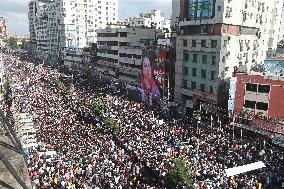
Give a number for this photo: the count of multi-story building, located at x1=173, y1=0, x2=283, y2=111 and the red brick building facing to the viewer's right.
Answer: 0

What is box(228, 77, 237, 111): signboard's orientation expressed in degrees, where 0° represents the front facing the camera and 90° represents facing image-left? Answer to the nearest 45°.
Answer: approximately 45°

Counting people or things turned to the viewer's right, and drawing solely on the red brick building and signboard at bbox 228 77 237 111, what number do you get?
0

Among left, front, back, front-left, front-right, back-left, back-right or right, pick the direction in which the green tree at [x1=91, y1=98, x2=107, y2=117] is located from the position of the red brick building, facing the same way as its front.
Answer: front-right

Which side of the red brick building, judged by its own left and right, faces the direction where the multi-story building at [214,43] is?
right

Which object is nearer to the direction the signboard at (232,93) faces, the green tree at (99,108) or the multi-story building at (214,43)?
the green tree

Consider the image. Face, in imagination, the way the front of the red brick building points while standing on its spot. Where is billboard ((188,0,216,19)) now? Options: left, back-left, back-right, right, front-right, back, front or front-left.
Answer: right

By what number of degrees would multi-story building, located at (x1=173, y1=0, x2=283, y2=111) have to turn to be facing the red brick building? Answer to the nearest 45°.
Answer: approximately 90° to its left

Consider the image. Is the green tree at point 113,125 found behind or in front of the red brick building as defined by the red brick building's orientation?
in front

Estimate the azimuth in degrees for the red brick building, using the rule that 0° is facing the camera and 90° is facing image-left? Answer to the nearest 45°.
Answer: approximately 45°
